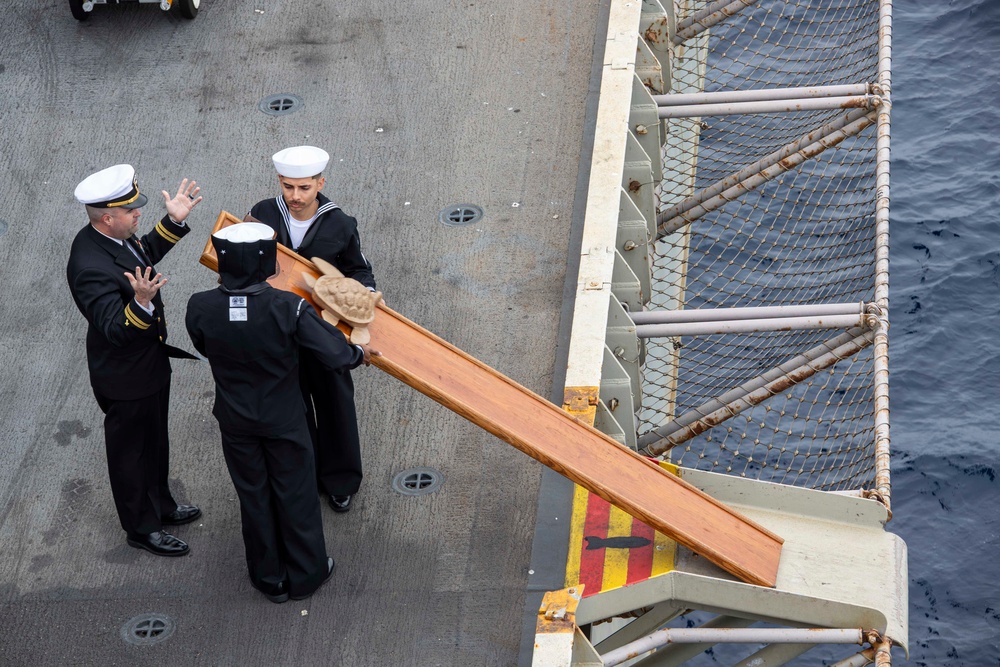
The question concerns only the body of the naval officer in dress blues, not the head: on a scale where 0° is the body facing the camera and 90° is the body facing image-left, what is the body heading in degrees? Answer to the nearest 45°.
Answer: approximately 270°

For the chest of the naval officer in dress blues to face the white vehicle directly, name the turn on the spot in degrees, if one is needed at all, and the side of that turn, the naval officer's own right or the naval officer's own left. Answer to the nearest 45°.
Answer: approximately 90° to the naval officer's own left

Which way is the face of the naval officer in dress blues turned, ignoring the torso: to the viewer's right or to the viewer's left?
to the viewer's right

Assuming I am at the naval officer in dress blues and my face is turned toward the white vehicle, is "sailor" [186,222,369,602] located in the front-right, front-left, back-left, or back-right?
back-right

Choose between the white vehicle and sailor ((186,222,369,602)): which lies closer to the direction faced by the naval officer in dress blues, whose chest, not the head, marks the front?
the sailor

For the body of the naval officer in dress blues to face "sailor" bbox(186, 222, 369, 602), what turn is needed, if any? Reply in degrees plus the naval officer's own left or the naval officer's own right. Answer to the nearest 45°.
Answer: approximately 45° to the naval officer's own right
